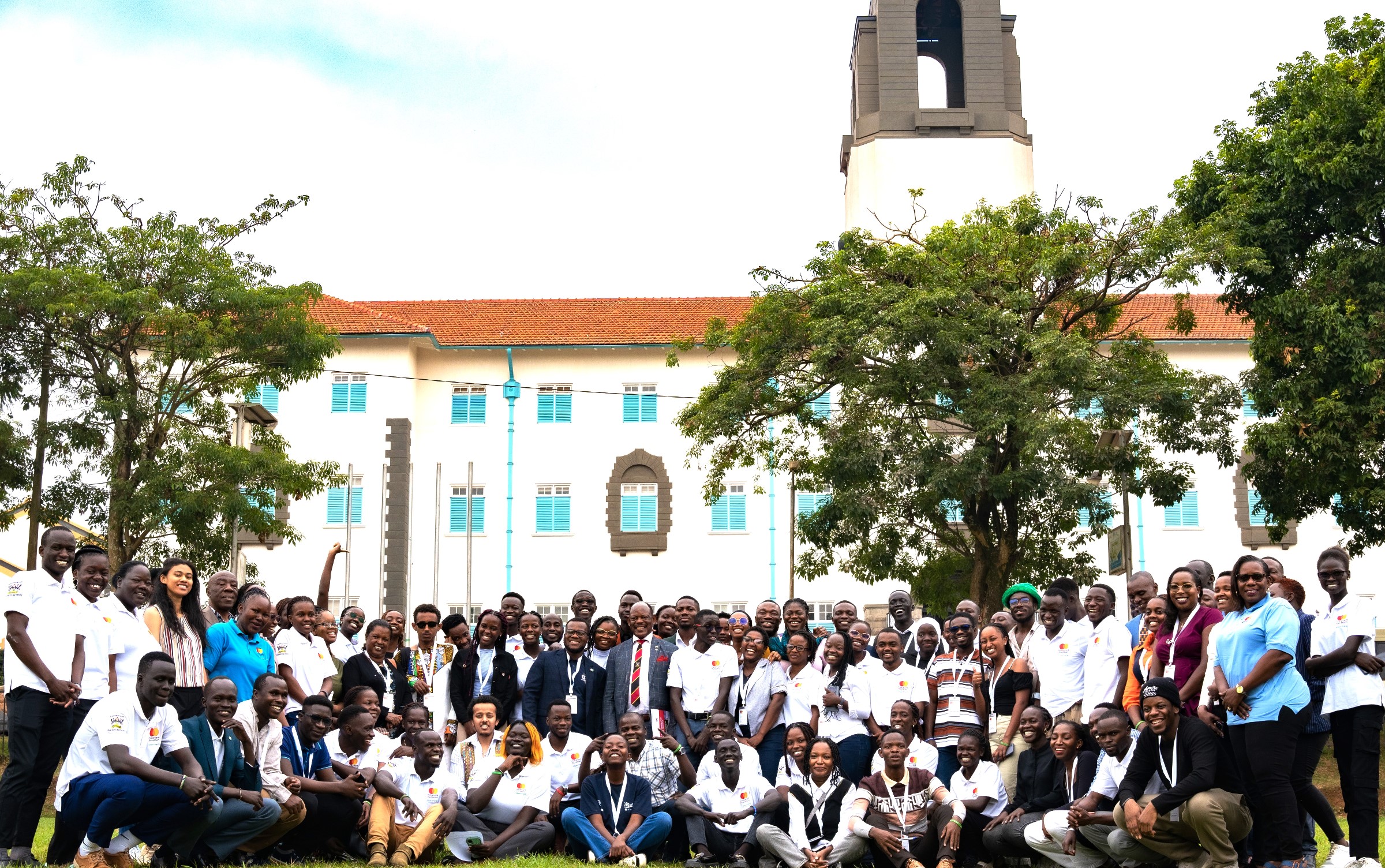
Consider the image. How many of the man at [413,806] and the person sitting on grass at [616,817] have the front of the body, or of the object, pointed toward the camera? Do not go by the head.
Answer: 2

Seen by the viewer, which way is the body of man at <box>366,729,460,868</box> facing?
toward the camera

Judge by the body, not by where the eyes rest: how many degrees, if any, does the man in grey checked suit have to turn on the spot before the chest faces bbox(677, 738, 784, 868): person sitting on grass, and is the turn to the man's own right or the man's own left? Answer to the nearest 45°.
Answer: approximately 45° to the man's own left

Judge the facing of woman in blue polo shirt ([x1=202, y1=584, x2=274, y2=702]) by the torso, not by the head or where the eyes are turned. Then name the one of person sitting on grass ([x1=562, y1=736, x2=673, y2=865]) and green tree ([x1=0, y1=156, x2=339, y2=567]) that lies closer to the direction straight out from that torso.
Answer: the person sitting on grass

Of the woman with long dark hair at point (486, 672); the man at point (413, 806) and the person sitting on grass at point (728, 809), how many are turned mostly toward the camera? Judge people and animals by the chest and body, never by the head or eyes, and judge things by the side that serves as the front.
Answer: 3

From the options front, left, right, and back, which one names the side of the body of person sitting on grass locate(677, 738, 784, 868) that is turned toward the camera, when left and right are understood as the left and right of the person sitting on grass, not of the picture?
front

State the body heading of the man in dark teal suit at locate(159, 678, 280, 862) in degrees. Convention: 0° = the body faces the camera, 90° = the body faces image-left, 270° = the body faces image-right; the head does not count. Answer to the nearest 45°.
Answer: approximately 315°

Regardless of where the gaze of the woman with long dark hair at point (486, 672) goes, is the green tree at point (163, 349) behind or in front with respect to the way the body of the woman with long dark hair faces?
behind

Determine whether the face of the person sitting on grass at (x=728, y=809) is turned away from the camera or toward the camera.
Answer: toward the camera

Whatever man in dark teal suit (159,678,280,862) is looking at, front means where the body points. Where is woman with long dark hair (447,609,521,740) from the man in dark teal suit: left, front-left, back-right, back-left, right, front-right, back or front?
left

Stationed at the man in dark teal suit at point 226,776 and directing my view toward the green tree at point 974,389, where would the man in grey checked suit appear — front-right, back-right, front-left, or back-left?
front-right

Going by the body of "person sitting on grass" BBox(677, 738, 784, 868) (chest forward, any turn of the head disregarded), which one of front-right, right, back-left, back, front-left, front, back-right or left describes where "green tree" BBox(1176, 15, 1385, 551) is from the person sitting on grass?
back-left

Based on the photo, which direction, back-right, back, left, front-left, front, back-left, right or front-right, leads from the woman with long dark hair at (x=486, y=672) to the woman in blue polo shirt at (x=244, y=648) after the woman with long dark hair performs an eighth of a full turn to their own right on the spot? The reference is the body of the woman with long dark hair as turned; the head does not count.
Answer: front

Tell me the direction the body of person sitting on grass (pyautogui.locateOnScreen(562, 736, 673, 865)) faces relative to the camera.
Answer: toward the camera
